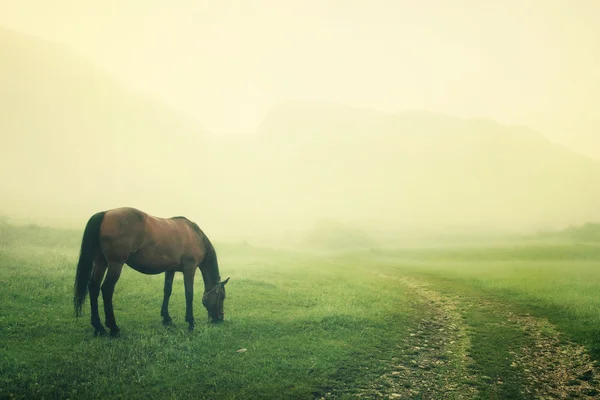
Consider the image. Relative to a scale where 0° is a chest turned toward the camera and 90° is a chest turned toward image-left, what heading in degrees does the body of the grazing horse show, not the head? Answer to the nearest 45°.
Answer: approximately 270°
